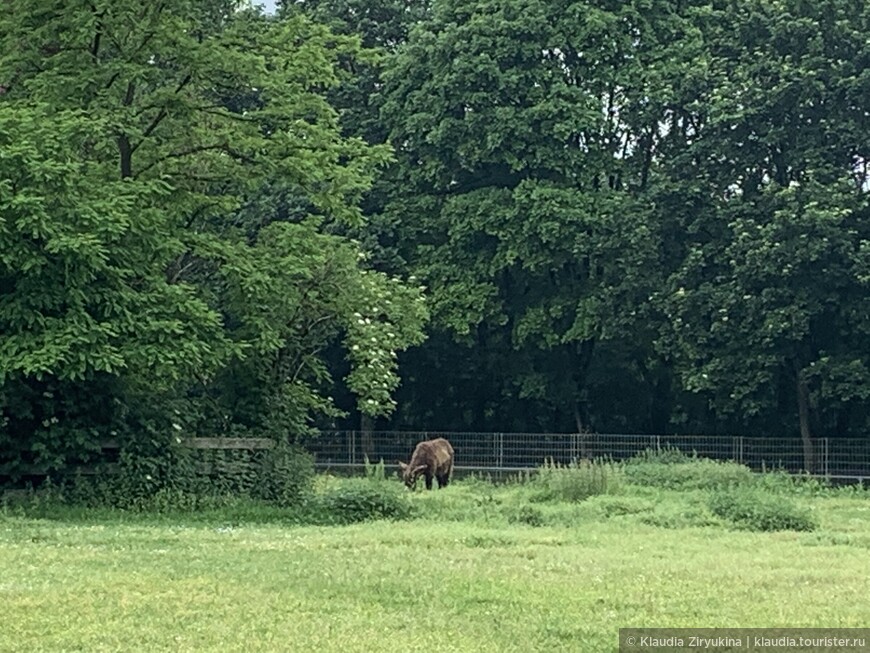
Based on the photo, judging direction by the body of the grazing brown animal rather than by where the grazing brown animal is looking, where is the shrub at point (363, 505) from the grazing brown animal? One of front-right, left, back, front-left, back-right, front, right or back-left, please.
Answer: front-left

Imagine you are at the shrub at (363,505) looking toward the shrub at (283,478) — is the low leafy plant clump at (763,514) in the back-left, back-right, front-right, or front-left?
back-right

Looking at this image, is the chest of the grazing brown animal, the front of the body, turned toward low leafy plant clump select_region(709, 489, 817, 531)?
no

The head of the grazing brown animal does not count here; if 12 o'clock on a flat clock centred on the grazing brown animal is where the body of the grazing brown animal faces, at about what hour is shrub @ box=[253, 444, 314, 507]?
The shrub is roughly at 11 o'clock from the grazing brown animal.

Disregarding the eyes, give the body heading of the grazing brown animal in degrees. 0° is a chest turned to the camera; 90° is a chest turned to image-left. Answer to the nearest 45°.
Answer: approximately 45°

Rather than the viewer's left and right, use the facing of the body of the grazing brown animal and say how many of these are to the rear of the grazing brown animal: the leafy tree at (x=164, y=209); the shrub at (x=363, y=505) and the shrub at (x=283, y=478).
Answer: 0

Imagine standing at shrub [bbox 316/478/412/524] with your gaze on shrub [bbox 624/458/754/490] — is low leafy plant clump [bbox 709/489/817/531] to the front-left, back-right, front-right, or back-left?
front-right

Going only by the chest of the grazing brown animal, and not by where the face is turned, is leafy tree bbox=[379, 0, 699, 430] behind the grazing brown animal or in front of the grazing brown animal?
behind

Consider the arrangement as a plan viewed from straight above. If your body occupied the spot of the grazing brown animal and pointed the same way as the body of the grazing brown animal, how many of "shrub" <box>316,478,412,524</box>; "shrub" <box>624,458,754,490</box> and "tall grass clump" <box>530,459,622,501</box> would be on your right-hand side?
0
